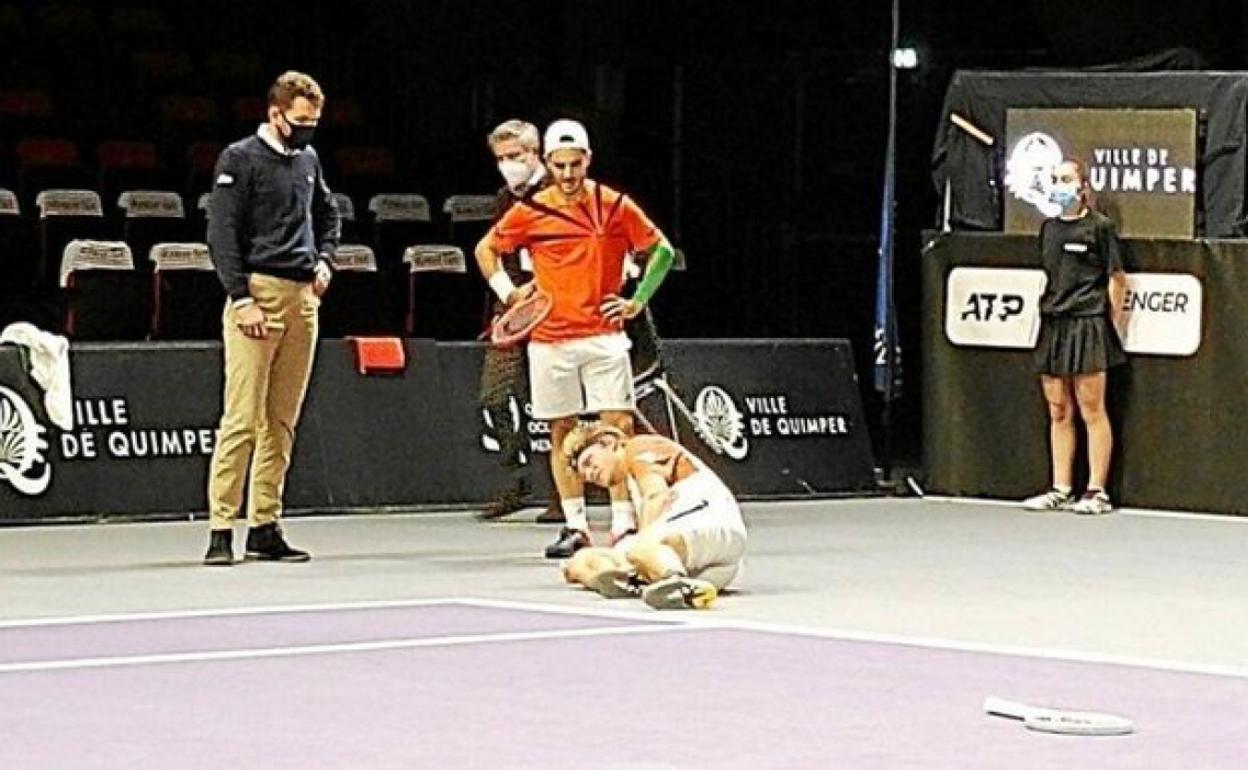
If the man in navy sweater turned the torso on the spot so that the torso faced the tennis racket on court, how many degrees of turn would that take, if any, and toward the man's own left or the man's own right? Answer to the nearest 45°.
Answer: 0° — they already face it

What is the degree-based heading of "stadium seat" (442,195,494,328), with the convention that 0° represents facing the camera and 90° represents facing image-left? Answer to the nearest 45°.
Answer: approximately 0°

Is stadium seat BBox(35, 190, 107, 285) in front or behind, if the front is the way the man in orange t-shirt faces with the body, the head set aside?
behind

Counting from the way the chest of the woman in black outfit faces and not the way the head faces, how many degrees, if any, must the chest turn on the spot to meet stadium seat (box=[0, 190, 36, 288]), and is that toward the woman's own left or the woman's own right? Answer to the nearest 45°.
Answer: approximately 45° to the woman's own right

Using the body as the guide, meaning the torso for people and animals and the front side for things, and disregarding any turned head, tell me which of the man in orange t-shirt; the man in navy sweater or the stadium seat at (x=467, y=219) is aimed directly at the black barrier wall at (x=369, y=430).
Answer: the stadium seat

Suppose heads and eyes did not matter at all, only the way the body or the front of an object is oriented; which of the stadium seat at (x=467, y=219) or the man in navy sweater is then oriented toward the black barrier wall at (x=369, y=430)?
the stadium seat

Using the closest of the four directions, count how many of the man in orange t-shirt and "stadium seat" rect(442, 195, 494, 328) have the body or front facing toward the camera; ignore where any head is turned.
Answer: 2
